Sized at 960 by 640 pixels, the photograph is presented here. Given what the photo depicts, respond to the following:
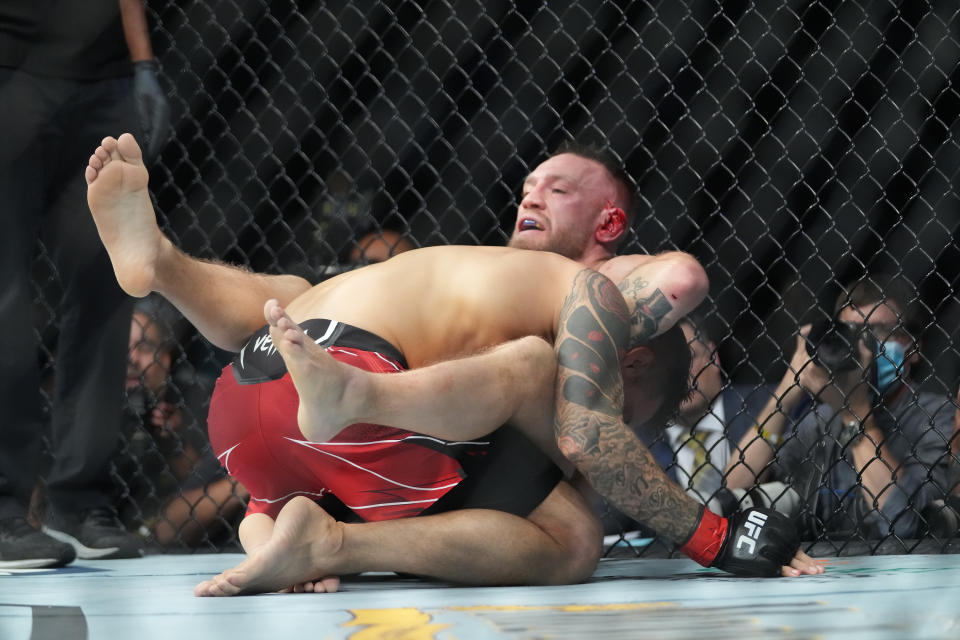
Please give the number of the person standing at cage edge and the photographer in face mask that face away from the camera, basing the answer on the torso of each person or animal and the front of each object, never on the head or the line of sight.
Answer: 0

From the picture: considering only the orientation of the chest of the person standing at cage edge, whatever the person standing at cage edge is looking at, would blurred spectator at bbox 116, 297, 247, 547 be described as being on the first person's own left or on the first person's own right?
on the first person's own left

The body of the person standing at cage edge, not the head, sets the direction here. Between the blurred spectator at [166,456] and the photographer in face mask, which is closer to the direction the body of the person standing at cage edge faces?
the photographer in face mask

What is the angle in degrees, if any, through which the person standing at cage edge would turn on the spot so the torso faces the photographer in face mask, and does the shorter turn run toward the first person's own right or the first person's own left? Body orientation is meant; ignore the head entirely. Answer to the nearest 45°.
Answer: approximately 45° to the first person's own left

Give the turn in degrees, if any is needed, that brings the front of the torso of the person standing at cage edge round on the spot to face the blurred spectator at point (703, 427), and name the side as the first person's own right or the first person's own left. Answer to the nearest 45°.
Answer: approximately 45° to the first person's own left

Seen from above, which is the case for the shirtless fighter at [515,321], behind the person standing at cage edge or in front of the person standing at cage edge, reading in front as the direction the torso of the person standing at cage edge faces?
in front

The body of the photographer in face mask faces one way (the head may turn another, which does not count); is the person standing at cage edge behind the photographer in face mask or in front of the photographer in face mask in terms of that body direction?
in front

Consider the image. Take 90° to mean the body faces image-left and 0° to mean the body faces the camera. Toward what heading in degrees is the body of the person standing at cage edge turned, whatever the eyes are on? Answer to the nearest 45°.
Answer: approximately 315°

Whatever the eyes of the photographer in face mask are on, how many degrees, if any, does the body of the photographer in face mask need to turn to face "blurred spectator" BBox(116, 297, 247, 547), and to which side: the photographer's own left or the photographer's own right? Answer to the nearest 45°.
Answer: approximately 45° to the photographer's own right

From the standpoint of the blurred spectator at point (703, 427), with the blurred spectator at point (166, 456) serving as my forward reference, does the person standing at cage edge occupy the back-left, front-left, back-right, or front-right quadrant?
front-left

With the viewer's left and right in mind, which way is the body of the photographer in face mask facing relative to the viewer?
facing the viewer and to the left of the viewer

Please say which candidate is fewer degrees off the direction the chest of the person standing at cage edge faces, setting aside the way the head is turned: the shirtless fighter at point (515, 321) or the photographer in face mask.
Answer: the shirtless fighter
